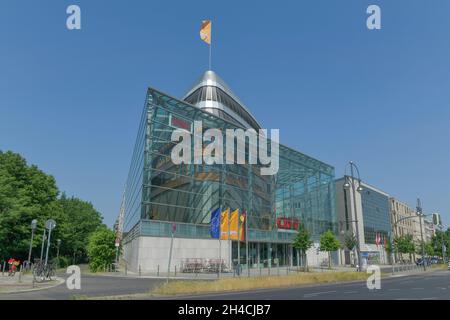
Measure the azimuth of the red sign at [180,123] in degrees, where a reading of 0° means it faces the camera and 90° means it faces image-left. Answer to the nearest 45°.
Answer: approximately 315°

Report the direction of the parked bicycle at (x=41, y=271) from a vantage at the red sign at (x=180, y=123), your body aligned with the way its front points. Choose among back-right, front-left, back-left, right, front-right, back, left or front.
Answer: right

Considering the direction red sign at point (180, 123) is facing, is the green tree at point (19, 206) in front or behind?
behind
